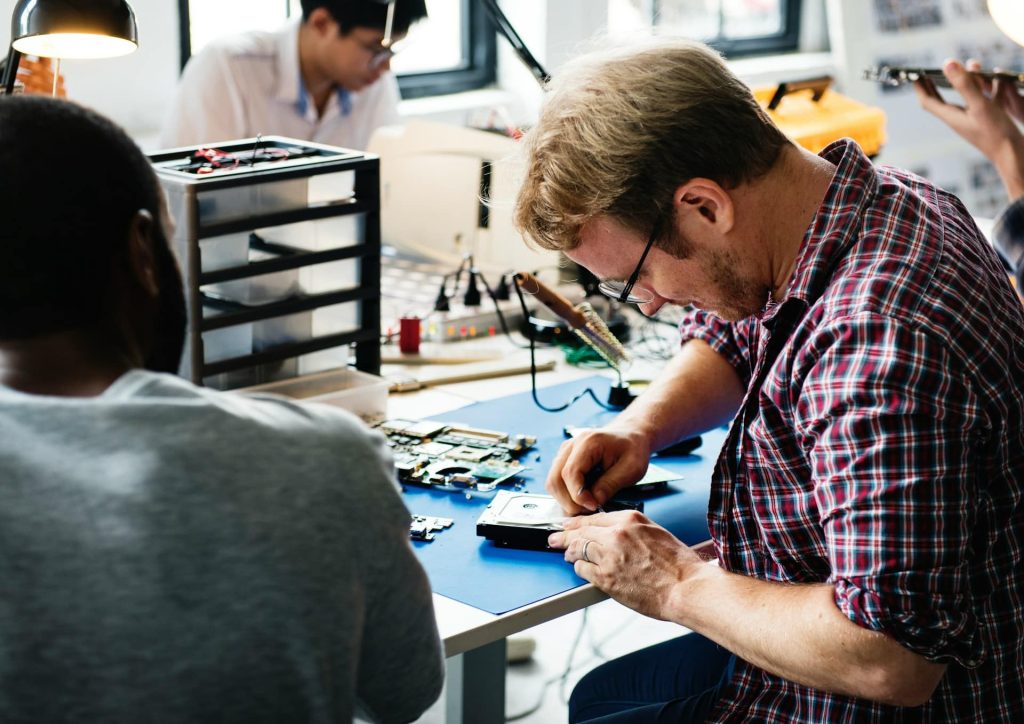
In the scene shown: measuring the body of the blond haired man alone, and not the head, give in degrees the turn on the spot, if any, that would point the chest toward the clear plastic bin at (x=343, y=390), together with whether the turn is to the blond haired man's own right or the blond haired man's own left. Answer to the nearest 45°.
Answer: approximately 45° to the blond haired man's own right

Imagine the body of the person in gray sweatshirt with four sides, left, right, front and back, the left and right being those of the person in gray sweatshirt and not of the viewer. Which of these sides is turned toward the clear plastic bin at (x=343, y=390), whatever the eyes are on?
front

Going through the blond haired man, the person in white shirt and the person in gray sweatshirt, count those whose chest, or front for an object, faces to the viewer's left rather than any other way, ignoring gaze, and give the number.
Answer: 1

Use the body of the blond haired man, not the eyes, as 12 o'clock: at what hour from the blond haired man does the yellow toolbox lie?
The yellow toolbox is roughly at 3 o'clock from the blond haired man.

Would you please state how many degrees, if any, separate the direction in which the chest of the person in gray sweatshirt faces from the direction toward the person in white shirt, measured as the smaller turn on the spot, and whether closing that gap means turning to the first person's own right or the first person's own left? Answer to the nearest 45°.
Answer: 0° — they already face them

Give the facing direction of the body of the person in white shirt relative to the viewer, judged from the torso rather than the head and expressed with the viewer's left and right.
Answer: facing the viewer and to the right of the viewer

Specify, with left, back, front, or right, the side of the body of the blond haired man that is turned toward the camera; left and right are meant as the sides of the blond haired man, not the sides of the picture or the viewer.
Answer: left

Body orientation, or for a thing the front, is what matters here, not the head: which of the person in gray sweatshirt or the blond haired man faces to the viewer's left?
the blond haired man

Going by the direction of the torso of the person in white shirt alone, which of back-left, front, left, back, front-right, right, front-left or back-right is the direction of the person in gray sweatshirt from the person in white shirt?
front-right

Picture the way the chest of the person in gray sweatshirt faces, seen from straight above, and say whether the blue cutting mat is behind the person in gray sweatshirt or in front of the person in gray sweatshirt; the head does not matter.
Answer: in front

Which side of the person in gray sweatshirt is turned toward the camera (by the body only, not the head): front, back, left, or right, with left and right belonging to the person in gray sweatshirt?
back

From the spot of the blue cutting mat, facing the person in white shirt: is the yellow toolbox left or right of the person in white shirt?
right
